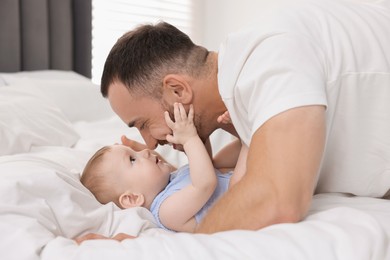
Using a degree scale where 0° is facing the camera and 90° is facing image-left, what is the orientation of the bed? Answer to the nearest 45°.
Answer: approximately 315°
